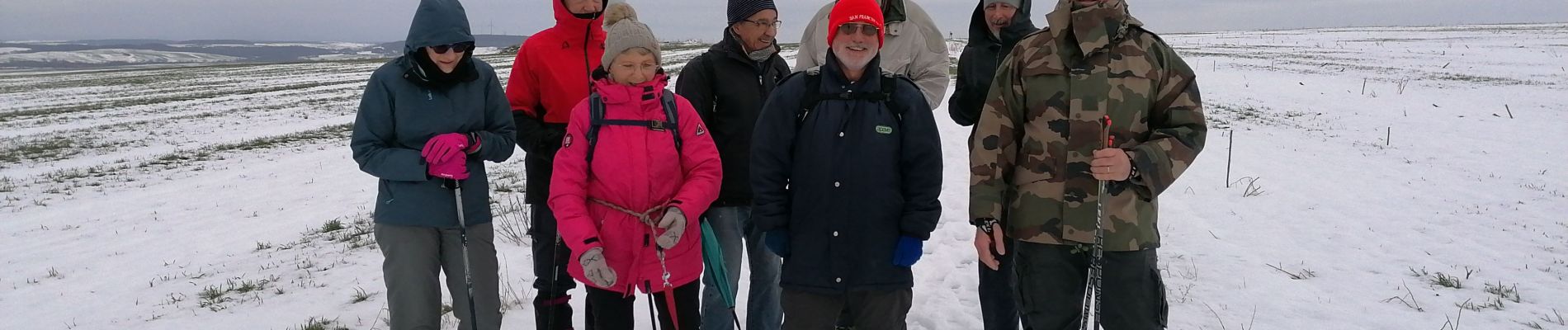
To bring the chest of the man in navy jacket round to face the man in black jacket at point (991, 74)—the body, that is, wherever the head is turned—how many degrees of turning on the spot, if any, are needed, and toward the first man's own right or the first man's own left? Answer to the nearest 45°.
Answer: approximately 135° to the first man's own left

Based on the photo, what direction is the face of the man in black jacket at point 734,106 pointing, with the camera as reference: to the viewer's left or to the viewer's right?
to the viewer's right

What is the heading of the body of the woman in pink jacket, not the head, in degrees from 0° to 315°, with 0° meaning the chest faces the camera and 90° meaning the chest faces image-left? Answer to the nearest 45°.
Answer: approximately 0°

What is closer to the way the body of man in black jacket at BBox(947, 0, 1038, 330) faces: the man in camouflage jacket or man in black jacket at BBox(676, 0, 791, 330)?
the man in camouflage jacket
